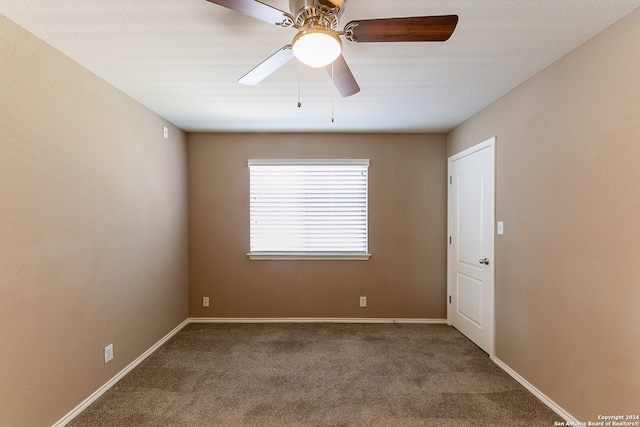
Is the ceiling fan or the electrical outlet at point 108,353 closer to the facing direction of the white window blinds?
the ceiling fan

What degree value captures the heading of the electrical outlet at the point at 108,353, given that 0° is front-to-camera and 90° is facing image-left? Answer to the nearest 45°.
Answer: approximately 315°

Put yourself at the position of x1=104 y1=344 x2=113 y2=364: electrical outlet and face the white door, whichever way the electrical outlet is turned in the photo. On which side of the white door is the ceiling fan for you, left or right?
right

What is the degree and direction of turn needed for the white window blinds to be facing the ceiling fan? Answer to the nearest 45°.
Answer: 0° — it already faces it

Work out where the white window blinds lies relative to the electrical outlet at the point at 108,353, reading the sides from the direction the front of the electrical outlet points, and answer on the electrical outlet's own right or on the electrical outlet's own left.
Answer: on the electrical outlet's own left

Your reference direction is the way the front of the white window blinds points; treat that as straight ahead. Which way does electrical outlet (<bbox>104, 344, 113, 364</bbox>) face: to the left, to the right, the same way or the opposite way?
to the left

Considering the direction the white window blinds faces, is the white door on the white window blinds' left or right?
on its left

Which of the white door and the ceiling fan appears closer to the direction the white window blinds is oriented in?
the ceiling fan

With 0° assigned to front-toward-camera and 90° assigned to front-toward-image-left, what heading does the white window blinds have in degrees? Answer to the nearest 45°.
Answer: approximately 0°
